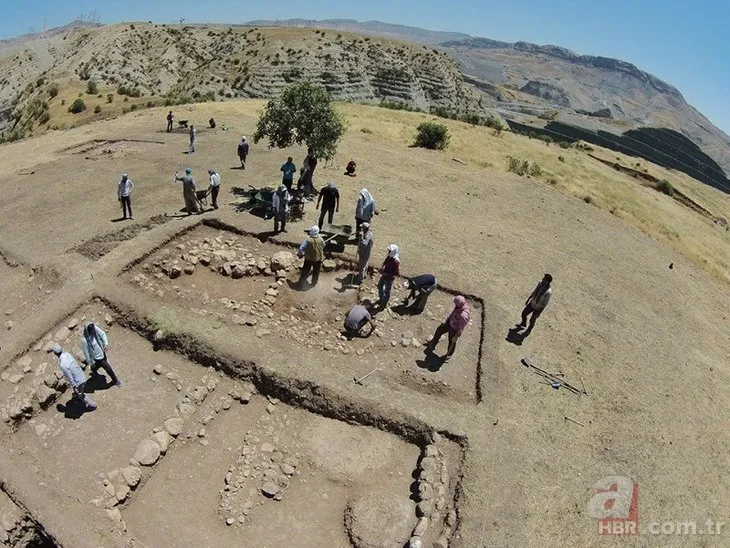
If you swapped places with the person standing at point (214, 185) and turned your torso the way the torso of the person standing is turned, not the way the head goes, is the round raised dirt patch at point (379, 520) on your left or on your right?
on your left

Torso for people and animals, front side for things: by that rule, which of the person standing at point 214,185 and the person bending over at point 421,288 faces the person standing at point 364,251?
the person bending over at point 421,288

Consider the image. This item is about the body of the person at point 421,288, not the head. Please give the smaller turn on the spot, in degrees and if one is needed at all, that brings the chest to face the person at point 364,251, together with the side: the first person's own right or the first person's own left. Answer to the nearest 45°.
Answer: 0° — they already face them

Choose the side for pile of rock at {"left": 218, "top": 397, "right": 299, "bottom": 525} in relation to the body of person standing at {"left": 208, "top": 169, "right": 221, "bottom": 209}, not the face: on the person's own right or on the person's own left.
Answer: on the person's own left

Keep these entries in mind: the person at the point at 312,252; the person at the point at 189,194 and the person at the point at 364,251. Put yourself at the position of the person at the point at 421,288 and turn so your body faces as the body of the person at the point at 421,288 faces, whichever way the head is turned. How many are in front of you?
3

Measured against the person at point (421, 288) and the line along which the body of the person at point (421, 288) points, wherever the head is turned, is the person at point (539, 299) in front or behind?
behind

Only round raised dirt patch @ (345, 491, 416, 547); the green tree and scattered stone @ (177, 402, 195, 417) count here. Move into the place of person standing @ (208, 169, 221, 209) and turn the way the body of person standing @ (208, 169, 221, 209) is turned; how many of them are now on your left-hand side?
2

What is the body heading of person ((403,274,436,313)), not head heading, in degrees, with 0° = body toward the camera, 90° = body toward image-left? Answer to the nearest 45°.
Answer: approximately 90°
